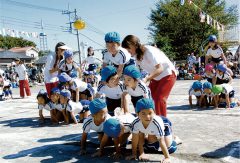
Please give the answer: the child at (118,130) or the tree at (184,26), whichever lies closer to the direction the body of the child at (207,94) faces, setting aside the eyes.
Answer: the child

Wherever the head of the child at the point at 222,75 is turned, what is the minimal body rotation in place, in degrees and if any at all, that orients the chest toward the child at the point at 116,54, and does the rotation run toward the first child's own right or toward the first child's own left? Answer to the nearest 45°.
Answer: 0° — they already face them

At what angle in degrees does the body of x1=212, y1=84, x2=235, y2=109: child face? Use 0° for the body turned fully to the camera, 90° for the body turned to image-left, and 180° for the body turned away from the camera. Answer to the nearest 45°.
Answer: approximately 45°

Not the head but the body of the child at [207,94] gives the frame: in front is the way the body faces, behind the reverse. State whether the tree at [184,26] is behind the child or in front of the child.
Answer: behind

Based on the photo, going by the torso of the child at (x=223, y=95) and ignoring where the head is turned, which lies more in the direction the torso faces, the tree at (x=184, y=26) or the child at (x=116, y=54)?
the child

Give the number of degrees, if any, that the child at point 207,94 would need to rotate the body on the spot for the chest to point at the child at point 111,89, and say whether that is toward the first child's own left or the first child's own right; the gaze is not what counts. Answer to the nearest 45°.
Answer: approximately 45° to the first child's own right

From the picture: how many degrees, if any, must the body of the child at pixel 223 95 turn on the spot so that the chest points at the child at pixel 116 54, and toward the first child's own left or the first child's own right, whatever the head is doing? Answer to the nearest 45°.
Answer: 0° — they already face them

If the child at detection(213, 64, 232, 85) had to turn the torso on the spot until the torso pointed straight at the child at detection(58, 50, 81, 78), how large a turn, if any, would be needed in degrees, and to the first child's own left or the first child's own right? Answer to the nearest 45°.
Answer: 0° — they already face them

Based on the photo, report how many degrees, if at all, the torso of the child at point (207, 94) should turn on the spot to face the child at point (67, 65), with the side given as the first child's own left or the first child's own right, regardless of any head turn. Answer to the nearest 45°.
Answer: approximately 45° to the first child's own right

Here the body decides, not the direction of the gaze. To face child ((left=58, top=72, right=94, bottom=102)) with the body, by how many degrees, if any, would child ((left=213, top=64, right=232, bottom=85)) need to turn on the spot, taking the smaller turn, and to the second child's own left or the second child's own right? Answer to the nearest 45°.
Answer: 0° — they already face them

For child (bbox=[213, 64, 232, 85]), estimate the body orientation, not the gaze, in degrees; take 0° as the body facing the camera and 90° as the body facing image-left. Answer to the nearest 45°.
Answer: approximately 45°
